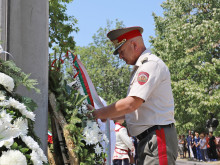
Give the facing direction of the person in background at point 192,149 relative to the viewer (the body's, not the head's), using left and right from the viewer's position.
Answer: facing the viewer

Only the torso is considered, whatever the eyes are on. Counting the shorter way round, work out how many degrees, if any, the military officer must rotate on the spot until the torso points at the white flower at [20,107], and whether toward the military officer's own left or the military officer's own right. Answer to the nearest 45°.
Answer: approximately 45° to the military officer's own left

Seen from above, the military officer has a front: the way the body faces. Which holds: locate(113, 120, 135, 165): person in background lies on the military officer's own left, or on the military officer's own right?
on the military officer's own right

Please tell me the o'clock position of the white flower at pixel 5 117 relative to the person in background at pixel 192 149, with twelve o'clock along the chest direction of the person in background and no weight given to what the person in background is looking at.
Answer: The white flower is roughly at 12 o'clock from the person in background.

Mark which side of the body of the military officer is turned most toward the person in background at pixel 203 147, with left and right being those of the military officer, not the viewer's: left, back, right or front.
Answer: right

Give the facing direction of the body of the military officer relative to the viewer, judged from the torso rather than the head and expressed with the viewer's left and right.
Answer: facing to the left of the viewer

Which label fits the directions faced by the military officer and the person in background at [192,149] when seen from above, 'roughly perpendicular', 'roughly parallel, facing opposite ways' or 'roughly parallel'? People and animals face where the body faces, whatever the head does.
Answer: roughly perpendicular

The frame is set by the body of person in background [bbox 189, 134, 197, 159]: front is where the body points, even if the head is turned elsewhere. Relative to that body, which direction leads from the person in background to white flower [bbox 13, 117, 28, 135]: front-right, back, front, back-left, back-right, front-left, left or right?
front

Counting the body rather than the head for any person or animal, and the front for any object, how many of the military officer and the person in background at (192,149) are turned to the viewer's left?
1

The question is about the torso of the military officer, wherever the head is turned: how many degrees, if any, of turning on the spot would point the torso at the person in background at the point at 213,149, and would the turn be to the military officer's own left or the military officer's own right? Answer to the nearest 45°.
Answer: approximately 90° to the military officer's own right

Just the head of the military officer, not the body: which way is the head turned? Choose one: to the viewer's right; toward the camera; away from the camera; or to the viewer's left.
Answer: to the viewer's left

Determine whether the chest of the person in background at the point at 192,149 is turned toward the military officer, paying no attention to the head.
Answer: yes
